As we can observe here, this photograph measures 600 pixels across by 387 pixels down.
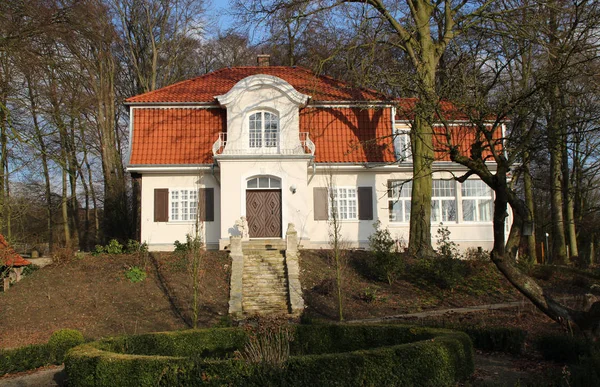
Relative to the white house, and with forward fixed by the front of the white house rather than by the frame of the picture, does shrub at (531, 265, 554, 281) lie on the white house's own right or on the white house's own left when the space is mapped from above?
on the white house's own left

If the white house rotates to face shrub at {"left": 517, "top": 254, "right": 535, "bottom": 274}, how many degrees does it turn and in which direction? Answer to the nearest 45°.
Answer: approximately 90° to its left

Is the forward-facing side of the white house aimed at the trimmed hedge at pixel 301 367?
yes

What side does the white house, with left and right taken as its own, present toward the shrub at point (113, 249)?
right

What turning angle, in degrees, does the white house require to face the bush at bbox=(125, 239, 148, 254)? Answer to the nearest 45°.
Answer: approximately 90° to its right

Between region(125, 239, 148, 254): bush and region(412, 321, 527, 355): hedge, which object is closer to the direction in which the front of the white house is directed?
the hedge

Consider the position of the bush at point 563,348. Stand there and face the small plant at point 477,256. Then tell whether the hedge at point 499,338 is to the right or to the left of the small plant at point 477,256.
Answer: left

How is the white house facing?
toward the camera

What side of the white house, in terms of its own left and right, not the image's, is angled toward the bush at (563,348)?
front

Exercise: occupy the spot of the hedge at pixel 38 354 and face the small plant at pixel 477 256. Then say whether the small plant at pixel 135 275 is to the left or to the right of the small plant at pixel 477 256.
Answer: left

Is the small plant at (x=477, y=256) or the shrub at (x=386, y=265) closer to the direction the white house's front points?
the shrub

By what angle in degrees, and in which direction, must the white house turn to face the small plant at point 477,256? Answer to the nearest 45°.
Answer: approximately 90° to its left

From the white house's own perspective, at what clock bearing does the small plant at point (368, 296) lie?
The small plant is roughly at 11 o'clock from the white house.

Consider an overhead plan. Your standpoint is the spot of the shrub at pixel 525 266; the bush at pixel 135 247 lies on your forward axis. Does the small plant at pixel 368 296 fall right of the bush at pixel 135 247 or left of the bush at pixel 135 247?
left
